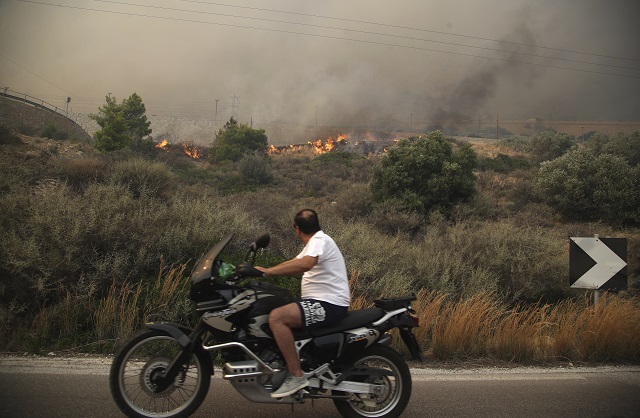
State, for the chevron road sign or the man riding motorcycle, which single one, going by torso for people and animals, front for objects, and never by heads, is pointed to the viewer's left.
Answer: the man riding motorcycle

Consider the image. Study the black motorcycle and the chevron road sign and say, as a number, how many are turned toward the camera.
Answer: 1

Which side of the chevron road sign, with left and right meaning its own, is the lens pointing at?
front

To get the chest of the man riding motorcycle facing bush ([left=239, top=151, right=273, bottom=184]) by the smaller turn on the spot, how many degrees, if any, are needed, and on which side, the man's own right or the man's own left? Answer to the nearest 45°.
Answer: approximately 90° to the man's own right

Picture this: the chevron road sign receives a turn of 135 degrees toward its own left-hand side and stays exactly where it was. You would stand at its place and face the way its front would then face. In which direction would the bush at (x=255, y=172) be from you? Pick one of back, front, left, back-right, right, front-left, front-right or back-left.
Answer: left

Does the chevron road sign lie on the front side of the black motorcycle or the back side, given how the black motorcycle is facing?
on the back side

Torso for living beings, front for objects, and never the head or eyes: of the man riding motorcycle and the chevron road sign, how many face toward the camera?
1

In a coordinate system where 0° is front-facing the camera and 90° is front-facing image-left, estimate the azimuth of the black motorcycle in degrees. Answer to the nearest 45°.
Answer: approximately 90°

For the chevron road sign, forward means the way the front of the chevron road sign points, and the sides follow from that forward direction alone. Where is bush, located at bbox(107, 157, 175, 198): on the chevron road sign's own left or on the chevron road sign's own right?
on the chevron road sign's own right

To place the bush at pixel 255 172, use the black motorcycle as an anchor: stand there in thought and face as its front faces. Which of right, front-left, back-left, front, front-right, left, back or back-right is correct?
right

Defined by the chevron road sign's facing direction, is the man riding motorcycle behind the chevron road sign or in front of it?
in front

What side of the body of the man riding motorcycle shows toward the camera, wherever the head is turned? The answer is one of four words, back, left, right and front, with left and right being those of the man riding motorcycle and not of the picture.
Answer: left

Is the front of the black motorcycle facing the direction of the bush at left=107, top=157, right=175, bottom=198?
no

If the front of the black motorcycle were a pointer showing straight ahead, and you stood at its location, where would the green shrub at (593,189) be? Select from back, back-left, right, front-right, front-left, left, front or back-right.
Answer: back-right

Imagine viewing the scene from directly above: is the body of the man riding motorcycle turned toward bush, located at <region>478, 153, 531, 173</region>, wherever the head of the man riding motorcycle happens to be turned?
no

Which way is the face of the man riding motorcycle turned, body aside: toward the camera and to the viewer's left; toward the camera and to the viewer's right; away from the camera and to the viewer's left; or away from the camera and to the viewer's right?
away from the camera and to the viewer's left
